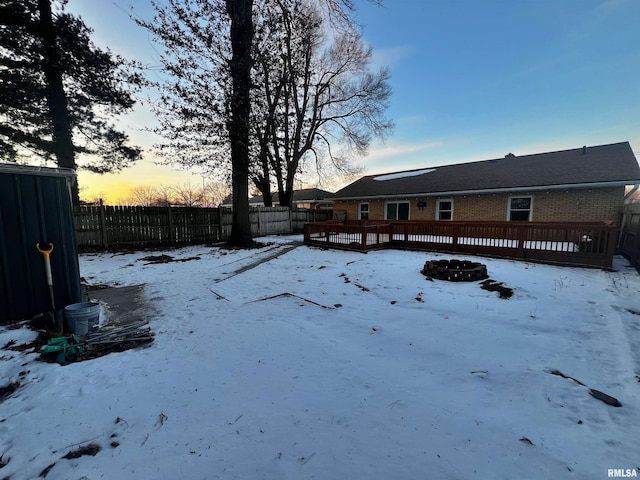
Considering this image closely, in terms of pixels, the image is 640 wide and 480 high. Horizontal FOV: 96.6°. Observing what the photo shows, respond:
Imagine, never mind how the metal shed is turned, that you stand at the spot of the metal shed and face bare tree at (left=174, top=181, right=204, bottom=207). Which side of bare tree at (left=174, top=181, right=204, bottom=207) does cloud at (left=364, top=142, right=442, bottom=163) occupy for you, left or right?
right

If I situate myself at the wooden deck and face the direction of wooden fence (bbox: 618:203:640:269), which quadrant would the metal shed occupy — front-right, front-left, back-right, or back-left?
back-right
